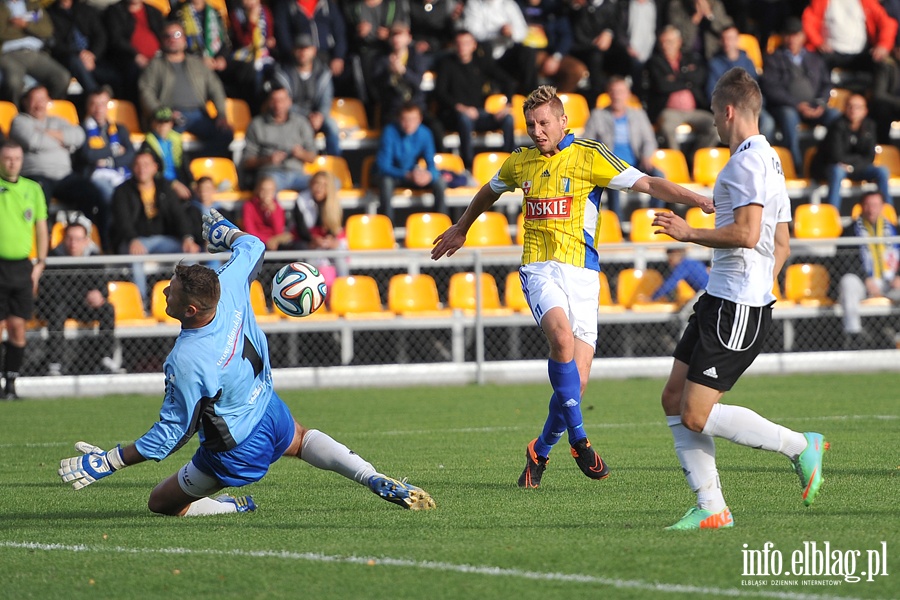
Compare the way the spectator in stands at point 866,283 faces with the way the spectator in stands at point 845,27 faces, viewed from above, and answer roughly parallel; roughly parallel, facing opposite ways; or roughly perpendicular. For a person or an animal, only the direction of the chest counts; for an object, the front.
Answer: roughly parallel

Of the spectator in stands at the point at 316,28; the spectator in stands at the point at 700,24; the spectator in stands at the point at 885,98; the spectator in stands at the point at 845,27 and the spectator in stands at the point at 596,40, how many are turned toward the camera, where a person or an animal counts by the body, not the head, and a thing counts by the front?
5

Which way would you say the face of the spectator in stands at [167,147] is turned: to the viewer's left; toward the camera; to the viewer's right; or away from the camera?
toward the camera

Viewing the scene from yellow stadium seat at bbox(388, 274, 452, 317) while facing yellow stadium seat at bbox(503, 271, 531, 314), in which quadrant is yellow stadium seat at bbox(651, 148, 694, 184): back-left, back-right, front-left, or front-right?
front-left

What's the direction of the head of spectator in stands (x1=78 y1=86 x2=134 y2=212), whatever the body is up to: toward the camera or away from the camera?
toward the camera

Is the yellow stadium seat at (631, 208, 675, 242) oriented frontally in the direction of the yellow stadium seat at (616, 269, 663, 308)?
yes

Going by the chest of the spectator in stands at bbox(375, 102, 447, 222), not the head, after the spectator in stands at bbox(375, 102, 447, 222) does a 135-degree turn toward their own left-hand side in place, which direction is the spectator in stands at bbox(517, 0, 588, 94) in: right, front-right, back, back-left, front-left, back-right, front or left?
front

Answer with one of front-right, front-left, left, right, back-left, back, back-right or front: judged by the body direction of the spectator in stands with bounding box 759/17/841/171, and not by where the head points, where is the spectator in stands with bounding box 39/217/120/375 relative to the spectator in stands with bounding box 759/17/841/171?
front-right

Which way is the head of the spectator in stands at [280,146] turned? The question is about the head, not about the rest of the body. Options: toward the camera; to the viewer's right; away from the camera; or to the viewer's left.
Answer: toward the camera

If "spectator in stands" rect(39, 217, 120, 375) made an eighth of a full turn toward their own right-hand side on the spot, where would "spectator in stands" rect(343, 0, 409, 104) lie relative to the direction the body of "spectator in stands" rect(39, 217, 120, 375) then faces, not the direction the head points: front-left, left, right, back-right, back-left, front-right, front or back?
back

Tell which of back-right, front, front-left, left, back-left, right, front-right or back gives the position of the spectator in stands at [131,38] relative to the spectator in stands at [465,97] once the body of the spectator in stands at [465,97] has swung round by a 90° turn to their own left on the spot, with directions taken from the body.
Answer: back

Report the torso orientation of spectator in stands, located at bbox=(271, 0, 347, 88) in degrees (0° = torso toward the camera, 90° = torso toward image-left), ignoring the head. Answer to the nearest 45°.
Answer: approximately 0°

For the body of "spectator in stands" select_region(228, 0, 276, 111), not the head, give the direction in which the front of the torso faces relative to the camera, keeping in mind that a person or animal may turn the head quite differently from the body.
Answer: toward the camera

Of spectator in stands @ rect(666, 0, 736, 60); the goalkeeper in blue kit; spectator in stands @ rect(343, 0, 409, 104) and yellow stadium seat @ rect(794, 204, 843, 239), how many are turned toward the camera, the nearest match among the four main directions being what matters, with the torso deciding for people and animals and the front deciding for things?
3

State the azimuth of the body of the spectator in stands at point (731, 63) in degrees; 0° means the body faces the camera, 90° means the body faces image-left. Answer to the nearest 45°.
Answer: approximately 0°

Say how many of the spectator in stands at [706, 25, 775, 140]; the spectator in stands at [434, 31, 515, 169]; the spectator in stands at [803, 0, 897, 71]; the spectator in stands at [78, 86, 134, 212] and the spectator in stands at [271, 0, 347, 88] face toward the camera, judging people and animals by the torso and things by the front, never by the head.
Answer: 5

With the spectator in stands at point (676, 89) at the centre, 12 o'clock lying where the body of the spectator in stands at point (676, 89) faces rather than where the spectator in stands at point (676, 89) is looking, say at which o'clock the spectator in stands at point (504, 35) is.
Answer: the spectator in stands at point (504, 35) is roughly at 3 o'clock from the spectator in stands at point (676, 89).

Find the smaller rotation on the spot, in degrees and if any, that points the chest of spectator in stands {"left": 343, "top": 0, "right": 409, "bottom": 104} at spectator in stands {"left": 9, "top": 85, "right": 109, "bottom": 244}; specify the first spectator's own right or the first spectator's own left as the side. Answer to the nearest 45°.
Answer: approximately 45° to the first spectator's own right

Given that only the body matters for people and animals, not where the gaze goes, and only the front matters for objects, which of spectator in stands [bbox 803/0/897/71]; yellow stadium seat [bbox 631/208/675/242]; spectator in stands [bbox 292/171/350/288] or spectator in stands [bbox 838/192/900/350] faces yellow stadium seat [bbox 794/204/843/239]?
spectator in stands [bbox 803/0/897/71]
